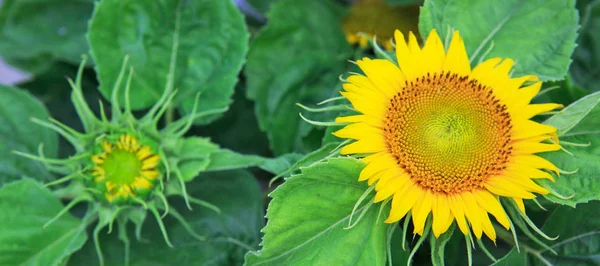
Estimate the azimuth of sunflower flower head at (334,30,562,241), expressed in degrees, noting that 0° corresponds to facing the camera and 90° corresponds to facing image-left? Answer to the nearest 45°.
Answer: approximately 0°

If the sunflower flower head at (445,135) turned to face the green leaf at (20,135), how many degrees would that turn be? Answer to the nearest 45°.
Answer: approximately 90° to its right

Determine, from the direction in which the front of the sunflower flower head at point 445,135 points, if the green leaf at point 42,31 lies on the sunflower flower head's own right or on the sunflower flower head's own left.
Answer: on the sunflower flower head's own right

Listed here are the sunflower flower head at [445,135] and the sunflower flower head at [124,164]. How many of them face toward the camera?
2

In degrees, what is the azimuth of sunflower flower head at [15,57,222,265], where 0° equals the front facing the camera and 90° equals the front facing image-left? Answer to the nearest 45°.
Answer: approximately 0°
